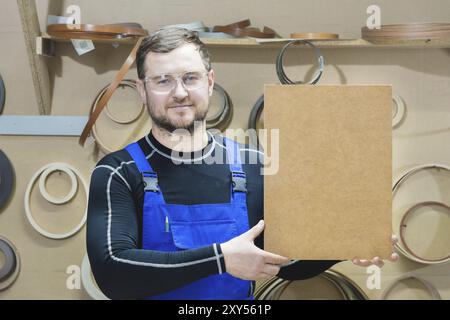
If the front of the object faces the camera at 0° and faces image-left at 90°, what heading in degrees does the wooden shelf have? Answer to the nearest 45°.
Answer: approximately 0°

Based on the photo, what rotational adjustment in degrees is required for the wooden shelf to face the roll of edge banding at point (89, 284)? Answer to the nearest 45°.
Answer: approximately 90° to its right
